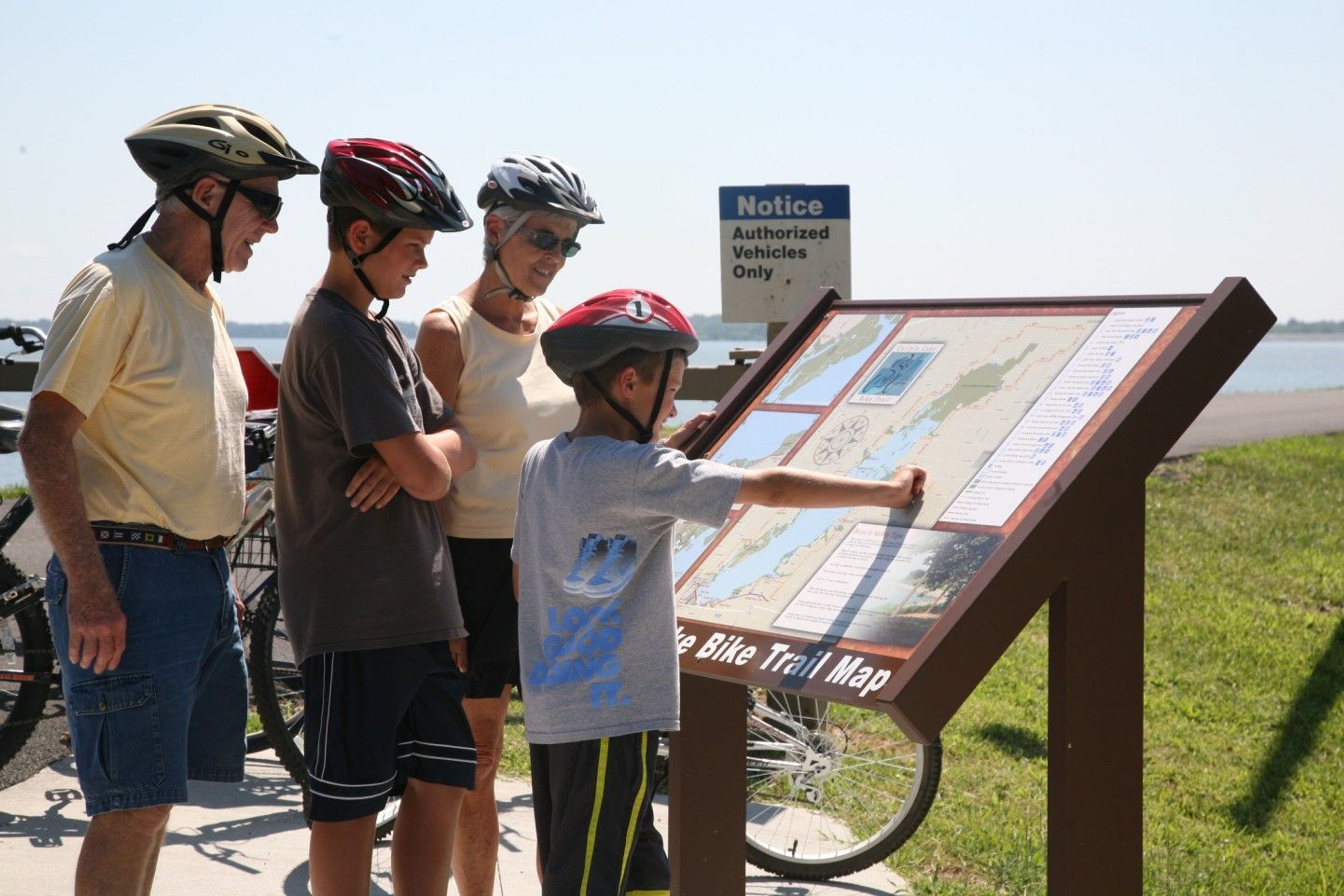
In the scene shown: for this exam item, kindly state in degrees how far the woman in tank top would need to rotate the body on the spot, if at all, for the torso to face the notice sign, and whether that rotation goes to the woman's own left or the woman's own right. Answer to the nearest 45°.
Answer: approximately 90° to the woman's own left

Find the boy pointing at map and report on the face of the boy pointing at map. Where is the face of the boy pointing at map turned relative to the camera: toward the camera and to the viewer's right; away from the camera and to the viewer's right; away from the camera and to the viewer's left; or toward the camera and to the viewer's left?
away from the camera and to the viewer's right

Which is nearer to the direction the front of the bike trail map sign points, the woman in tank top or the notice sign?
the woman in tank top

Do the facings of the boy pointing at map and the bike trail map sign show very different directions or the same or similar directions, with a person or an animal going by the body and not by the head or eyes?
very different directions

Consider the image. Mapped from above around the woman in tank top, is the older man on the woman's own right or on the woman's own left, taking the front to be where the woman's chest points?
on the woman's own right

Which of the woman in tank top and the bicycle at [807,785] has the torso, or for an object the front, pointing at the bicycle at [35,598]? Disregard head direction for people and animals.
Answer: the bicycle at [807,785]

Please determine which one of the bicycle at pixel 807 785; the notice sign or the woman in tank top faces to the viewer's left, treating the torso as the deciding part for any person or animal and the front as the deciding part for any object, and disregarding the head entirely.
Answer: the bicycle

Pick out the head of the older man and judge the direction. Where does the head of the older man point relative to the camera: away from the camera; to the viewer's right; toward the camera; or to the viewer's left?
to the viewer's right

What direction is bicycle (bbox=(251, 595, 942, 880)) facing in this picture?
to the viewer's left

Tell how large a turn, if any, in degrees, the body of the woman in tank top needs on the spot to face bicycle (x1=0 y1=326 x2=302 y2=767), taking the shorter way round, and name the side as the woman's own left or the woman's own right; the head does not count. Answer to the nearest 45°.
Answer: approximately 180°
